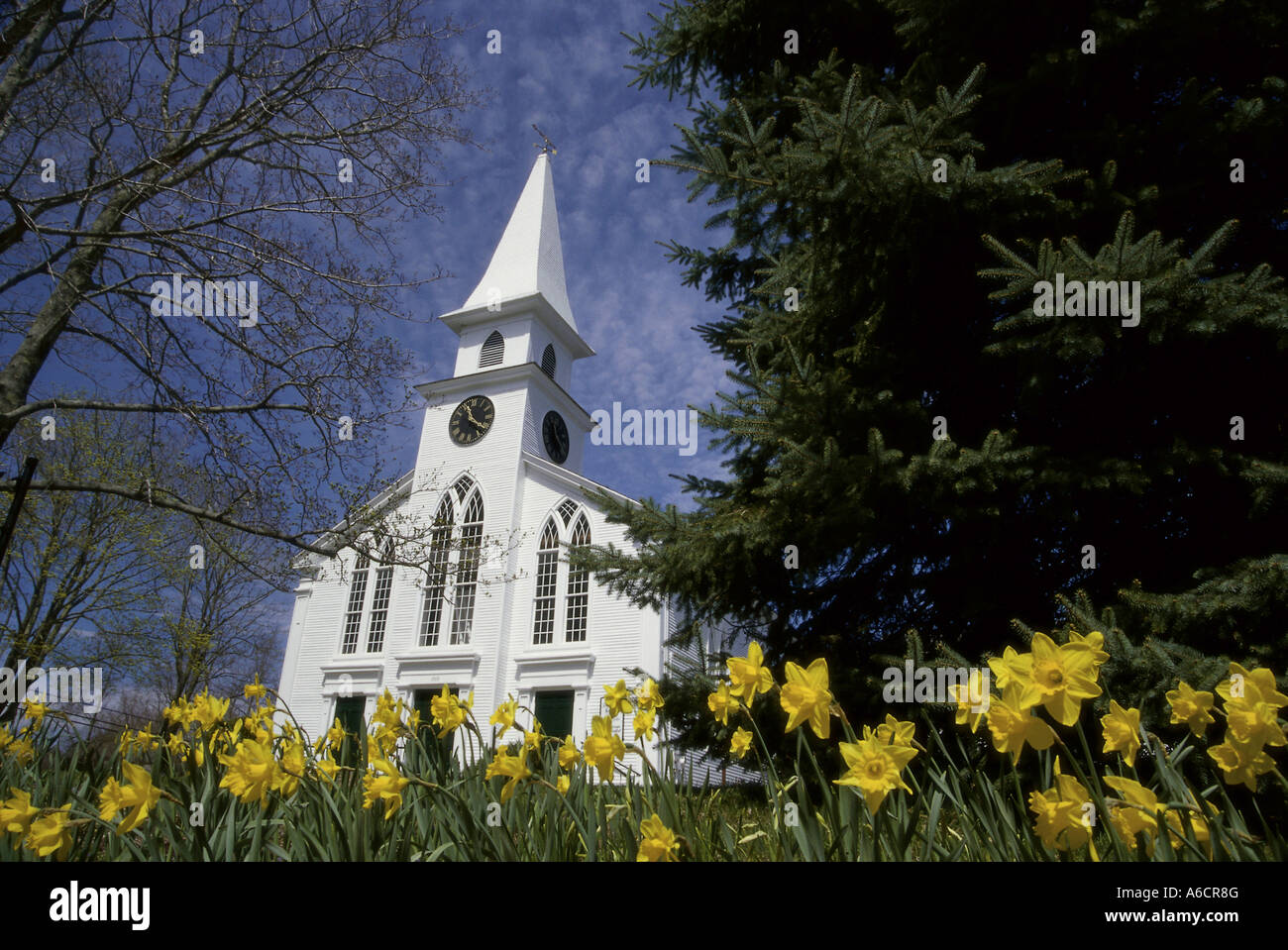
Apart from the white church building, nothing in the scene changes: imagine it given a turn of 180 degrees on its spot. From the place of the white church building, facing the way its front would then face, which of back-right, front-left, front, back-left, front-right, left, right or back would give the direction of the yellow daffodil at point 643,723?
back-right

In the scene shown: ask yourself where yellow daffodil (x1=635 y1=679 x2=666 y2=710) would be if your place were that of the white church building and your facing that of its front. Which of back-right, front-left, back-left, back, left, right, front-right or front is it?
front-left

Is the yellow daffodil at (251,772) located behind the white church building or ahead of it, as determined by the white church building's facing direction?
ahead

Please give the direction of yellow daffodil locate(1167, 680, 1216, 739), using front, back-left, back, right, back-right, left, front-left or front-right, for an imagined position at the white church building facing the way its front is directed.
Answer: front-left

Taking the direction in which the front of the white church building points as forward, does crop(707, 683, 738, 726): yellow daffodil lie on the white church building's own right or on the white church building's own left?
on the white church building's own left

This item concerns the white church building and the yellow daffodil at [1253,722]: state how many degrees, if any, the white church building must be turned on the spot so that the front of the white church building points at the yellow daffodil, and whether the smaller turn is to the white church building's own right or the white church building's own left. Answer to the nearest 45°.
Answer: approximately 45° to the white church building's own left

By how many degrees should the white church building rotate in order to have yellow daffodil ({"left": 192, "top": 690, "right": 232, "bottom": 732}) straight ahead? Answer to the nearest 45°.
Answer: approximately 45° to its left

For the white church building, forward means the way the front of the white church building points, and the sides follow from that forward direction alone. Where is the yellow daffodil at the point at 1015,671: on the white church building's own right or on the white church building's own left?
on the white church building's own left

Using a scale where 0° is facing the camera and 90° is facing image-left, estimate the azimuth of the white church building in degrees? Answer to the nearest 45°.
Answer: approximately 45°
